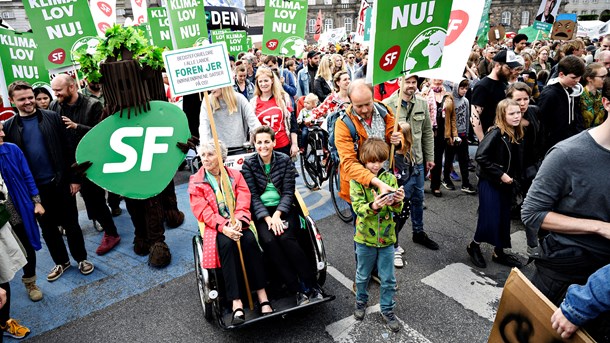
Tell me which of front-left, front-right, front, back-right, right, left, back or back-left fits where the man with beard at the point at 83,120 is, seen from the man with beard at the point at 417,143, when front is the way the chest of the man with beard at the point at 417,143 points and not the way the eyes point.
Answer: right

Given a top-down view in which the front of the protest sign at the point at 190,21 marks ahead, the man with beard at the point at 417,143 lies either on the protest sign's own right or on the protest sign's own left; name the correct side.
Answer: on the protest sign's own left

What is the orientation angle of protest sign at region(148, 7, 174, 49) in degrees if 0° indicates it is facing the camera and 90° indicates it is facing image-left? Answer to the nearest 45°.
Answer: approximately 0°

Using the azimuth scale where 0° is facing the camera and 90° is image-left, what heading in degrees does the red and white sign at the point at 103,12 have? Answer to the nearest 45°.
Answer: approximately 0°

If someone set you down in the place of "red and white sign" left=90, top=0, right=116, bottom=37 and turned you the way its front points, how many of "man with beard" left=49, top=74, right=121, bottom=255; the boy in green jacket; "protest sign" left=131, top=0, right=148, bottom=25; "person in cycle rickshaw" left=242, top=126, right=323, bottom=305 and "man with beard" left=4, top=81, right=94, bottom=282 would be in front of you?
4

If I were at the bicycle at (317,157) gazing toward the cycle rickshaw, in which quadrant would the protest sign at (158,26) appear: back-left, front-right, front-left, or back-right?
back-right

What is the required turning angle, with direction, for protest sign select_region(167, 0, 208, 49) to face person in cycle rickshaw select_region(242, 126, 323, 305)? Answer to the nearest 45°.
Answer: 0° — it already faces them

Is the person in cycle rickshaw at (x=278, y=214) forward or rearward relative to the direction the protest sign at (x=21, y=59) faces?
forward

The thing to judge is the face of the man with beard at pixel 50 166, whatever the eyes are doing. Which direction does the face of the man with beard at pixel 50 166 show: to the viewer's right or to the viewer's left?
to the viewer's right

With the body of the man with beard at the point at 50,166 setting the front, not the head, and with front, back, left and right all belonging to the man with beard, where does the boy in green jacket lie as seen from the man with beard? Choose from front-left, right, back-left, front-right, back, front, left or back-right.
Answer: front-left

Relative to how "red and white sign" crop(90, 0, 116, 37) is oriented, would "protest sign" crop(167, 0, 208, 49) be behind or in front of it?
in front
